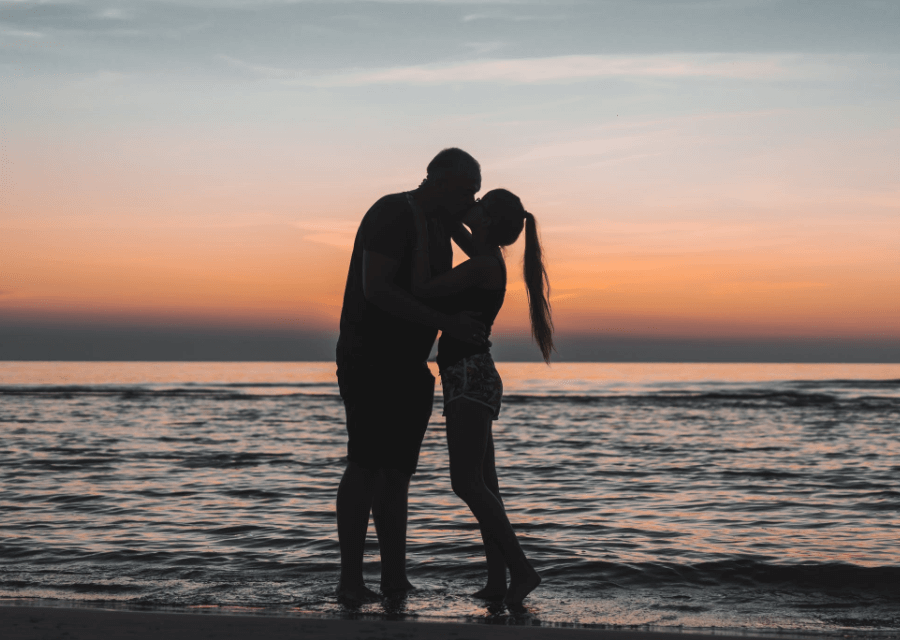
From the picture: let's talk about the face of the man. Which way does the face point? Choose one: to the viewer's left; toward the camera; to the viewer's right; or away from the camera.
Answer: to the viewer's right

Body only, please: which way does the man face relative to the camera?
to the viewer's right

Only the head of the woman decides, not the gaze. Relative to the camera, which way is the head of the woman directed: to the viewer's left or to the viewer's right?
to the viewer's left

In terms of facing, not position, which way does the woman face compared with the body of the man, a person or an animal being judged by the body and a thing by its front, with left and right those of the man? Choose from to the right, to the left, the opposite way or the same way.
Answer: the opposite way

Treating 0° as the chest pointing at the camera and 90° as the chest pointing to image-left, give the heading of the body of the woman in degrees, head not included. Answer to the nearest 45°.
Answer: approximately 90°
